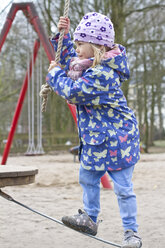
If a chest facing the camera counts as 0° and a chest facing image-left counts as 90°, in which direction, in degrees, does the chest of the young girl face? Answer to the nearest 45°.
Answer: approximately 90°

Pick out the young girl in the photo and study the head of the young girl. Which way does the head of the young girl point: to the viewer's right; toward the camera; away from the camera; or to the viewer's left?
to the viewer's left
